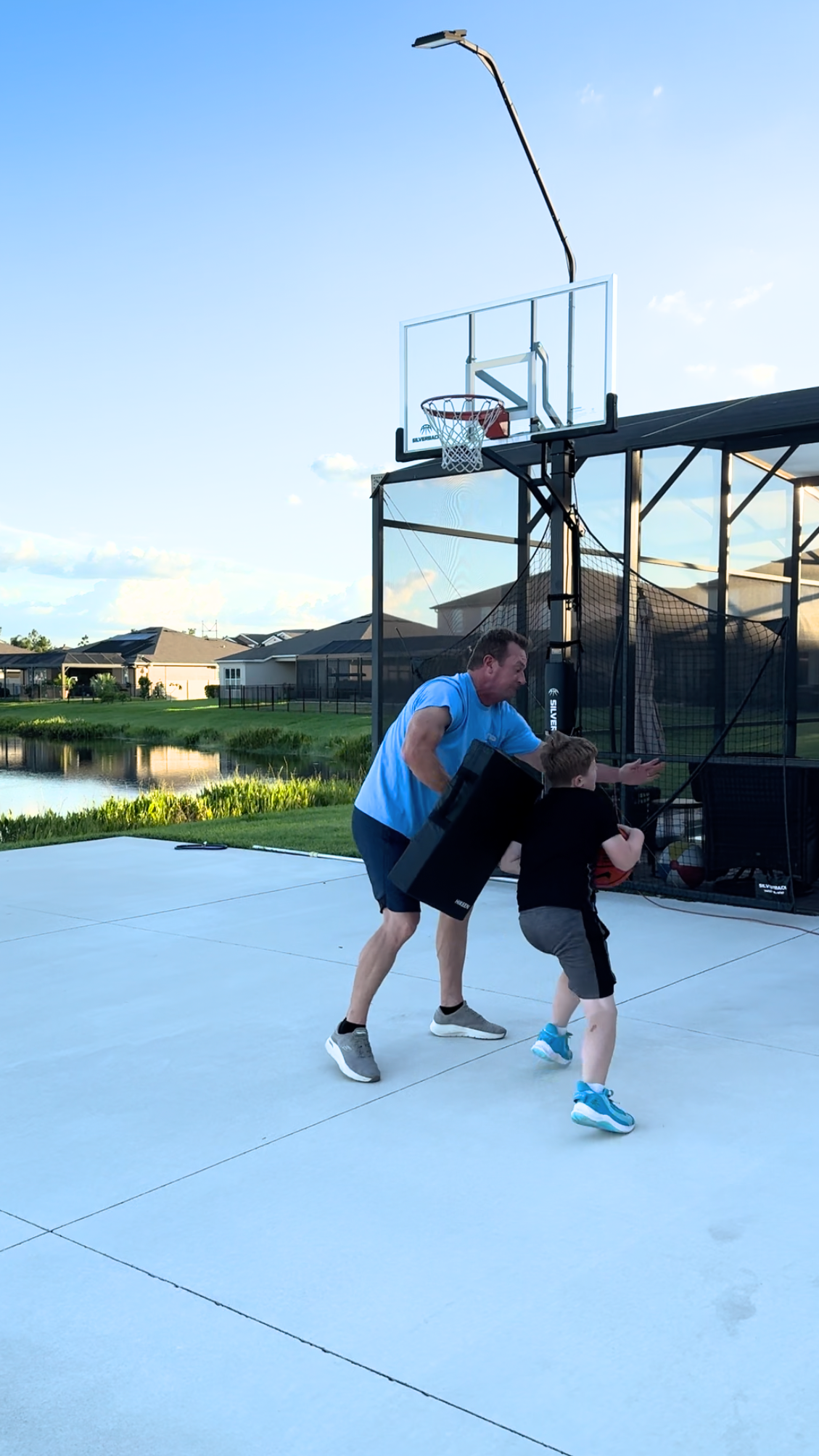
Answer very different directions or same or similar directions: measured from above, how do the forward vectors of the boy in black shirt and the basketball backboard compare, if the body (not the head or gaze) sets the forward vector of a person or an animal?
very different directions

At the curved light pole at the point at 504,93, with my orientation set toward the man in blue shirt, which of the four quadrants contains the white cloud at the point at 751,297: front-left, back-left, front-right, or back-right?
back-left

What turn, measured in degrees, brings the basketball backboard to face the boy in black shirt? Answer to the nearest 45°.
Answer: approximately 45° to its left

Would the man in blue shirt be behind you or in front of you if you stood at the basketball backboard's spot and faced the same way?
in front

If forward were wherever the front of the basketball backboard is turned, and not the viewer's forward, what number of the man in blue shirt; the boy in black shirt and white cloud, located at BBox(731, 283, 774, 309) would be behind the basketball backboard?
1

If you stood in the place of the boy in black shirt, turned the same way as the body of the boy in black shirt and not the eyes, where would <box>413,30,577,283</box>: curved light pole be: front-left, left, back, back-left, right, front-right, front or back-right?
front-left

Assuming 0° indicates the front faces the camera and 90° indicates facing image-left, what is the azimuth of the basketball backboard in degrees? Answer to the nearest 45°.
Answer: approximately 45°

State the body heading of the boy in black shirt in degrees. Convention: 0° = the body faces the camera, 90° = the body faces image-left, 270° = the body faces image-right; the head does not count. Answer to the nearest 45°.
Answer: approximately 225°

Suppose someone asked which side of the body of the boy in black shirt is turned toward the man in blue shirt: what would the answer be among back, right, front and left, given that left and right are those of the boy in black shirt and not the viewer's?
left
